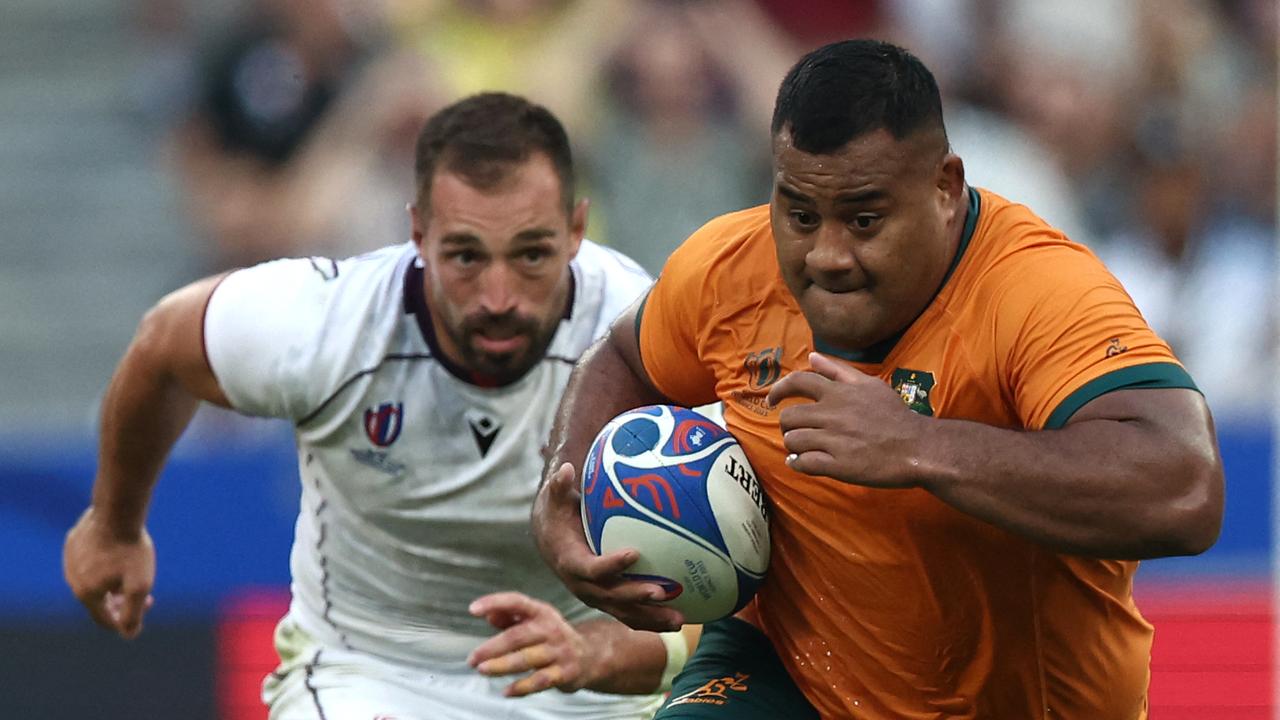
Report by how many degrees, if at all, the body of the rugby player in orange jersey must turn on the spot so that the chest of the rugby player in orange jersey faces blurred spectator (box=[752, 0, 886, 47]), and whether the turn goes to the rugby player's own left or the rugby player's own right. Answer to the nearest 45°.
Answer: approximately 135° to the rugby player's own right

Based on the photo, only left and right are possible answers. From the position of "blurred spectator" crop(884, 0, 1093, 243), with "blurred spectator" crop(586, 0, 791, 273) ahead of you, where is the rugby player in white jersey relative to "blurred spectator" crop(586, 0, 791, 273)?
left

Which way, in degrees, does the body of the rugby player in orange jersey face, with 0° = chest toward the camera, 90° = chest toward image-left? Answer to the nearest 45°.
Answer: approximately 45°

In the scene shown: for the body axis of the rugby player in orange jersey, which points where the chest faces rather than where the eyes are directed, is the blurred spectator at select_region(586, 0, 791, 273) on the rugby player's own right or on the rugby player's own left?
on the rugby player's own right

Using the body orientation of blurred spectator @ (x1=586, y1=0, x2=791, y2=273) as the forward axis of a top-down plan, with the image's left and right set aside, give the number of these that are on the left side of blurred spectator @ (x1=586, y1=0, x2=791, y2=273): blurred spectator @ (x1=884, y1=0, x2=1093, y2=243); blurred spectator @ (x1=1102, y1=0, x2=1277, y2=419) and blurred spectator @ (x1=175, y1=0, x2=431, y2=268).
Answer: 2

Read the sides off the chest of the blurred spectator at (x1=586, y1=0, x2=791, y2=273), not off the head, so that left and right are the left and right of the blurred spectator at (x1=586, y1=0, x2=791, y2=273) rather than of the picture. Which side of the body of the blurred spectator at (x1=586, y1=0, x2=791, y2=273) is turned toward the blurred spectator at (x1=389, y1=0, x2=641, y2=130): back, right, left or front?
right

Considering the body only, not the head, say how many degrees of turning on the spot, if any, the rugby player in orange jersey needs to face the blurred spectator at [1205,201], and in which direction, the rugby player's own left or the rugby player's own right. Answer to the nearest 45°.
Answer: approximately 135° to the rugby player's own right

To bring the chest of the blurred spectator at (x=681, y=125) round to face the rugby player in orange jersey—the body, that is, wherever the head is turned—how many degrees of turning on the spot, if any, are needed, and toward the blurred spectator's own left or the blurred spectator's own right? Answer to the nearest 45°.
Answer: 0° — they already face them

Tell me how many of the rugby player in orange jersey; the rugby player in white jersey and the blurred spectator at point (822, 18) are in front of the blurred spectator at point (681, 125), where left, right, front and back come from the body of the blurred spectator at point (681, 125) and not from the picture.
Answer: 2

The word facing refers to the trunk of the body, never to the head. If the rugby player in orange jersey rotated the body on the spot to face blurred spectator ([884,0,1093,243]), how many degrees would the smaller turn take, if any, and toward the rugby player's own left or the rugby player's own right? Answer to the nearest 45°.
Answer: approximately 135° to the rugby player's own right
